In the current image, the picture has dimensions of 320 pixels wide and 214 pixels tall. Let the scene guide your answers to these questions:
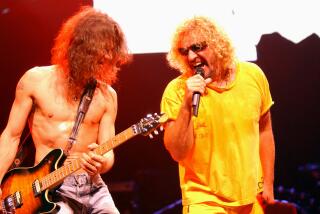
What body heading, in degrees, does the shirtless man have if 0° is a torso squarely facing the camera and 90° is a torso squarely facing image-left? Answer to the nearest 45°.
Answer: approximately 315°
